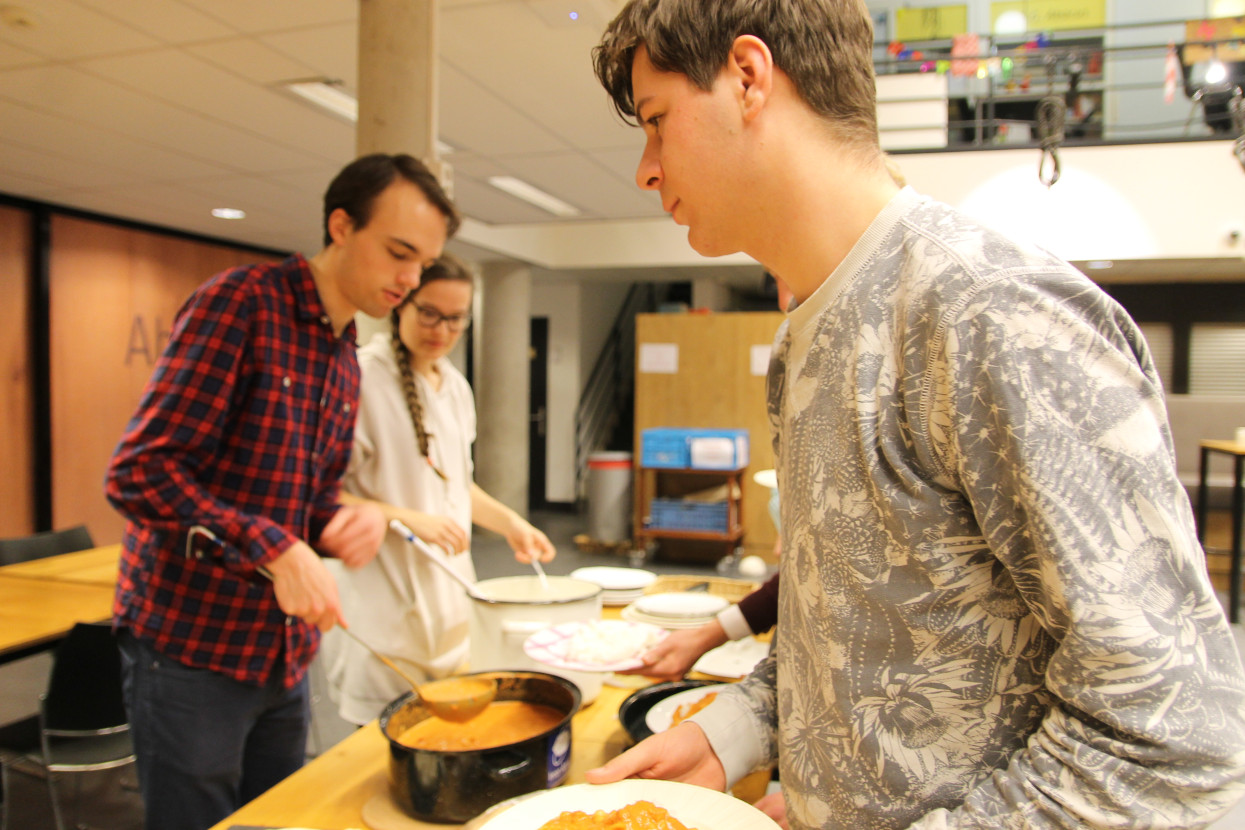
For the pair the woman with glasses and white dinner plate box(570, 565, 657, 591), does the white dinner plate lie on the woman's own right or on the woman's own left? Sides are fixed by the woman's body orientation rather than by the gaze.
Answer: on the woman's own left

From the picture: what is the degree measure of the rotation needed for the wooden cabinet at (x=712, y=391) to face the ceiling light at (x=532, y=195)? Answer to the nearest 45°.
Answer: approximately 45° to its right

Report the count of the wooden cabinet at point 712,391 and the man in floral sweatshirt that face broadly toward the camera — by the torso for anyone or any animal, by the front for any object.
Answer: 1

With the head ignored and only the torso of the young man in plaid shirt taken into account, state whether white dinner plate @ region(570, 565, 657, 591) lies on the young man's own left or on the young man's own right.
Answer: on the young man's own left

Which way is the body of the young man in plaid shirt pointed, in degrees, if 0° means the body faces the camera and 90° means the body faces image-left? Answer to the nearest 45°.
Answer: approximately 315°

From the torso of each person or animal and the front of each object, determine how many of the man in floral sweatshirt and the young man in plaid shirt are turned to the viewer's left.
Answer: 1

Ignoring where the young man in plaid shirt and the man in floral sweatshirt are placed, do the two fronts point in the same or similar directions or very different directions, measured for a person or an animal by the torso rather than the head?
very different directions

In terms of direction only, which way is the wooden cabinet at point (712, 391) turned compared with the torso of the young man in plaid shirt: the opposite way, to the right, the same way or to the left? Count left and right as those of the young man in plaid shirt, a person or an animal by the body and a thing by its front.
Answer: to the right

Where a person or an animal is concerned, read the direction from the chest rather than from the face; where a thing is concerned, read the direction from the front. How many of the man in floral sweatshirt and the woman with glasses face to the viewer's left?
1

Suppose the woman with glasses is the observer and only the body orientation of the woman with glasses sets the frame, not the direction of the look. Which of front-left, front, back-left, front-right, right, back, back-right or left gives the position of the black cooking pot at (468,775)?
front-right

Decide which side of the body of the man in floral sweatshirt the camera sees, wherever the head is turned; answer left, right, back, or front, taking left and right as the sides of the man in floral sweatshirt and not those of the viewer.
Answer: left
